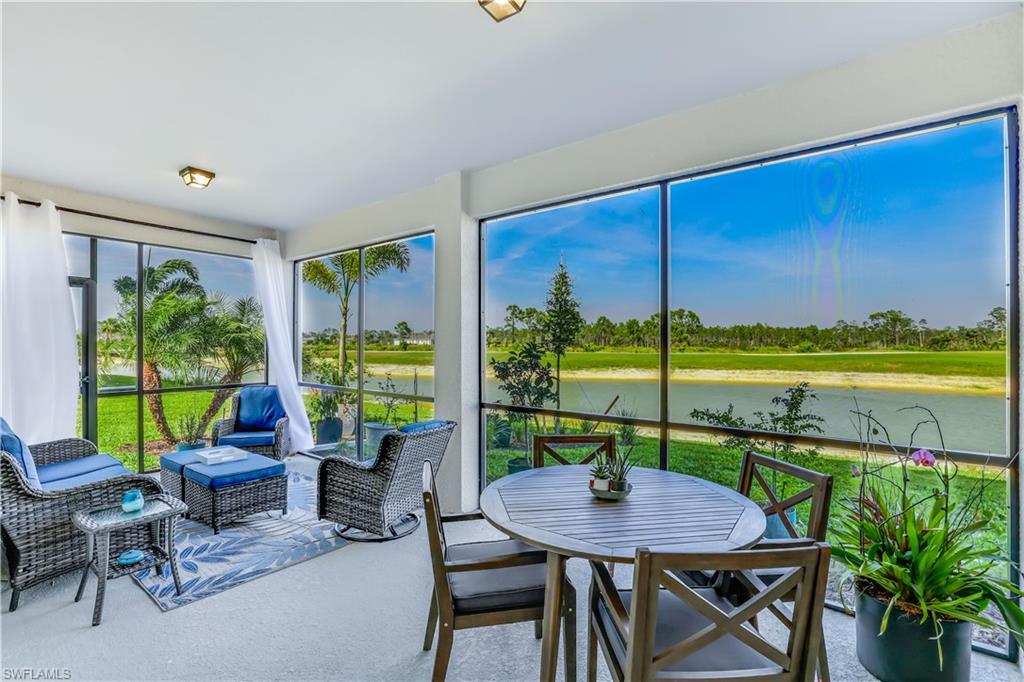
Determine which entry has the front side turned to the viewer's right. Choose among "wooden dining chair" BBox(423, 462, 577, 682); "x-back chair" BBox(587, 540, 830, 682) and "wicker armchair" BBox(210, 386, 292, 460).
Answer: the wooden dining chair

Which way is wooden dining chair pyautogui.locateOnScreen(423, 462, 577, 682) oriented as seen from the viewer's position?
to the viewer's right

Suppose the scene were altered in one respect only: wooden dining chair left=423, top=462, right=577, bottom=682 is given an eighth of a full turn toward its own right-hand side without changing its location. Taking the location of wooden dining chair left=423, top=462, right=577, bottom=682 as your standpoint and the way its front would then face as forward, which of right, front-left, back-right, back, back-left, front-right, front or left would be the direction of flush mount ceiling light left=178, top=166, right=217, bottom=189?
back

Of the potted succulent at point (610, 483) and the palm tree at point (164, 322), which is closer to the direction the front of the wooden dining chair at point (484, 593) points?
the potted succulent

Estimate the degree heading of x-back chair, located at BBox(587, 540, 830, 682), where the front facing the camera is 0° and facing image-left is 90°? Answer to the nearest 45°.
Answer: approximately 135°

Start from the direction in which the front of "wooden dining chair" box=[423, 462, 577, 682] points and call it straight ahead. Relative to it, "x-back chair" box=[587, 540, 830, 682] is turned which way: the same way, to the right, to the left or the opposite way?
to the left

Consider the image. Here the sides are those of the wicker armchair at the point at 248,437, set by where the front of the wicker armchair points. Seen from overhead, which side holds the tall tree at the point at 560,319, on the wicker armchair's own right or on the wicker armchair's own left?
on the wicker armchair's own left

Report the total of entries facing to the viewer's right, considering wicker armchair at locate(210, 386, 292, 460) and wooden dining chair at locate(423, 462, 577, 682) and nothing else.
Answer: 1

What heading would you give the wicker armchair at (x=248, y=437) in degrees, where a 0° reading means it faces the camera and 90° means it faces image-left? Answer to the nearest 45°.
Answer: approximately 45°

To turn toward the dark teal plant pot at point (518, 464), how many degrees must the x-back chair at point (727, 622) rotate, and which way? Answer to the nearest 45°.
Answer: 0° — it already faces it
